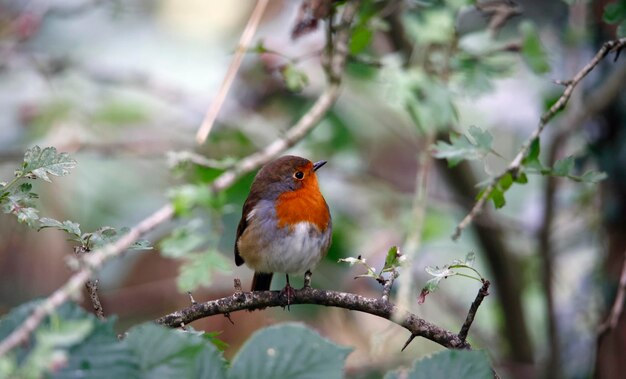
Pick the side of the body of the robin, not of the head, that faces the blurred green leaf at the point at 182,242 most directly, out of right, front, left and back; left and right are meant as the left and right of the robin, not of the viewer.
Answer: right

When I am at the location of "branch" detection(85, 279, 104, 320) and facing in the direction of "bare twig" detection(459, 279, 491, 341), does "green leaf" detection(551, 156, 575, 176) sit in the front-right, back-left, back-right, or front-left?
front-left

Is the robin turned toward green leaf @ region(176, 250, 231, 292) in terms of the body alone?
no

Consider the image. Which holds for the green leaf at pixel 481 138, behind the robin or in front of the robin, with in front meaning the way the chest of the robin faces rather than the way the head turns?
in front

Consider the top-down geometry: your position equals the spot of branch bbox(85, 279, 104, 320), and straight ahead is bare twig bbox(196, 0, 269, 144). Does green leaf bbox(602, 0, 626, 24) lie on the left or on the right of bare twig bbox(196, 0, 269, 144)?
right

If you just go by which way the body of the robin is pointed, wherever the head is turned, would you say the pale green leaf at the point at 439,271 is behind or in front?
in front

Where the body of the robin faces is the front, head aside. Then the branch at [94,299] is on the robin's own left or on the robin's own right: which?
on the robin's own right

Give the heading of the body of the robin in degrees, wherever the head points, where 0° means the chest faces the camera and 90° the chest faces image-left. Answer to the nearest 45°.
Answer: approximately 315°

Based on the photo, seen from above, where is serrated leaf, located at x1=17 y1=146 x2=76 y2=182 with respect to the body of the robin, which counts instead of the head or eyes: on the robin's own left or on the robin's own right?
on the robin's own right
